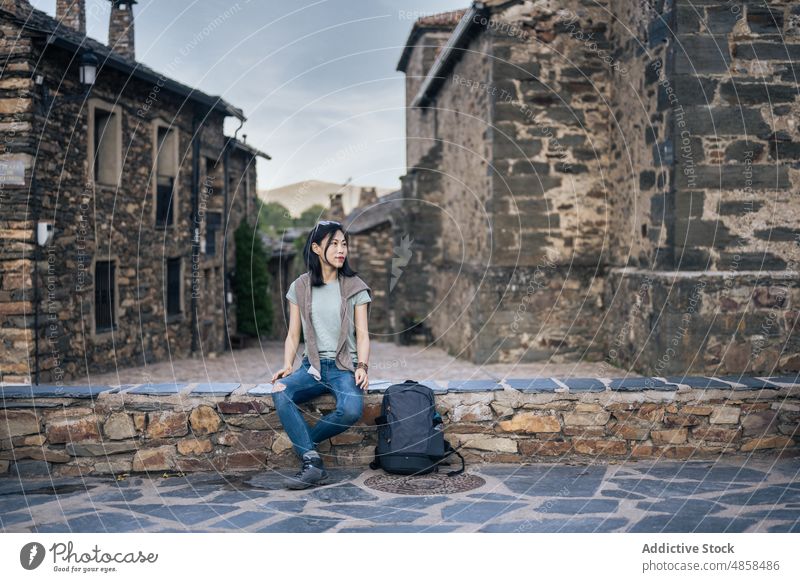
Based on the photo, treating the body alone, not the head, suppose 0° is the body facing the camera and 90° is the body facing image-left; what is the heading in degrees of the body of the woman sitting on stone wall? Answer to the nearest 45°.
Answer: approximately 0°

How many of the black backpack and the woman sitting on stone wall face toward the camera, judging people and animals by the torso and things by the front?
2

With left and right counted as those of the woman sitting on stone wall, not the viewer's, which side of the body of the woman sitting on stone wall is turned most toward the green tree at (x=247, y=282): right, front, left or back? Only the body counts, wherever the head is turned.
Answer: back

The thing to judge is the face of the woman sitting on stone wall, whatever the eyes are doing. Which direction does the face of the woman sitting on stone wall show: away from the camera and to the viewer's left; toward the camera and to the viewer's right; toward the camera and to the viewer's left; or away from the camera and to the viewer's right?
toward the camera and to the viewer's right

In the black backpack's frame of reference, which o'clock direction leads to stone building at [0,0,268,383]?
The stone building is roughly at 5 o'clock from the black backpack.

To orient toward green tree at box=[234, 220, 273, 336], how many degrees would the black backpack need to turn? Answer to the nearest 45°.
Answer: approximately 180°
